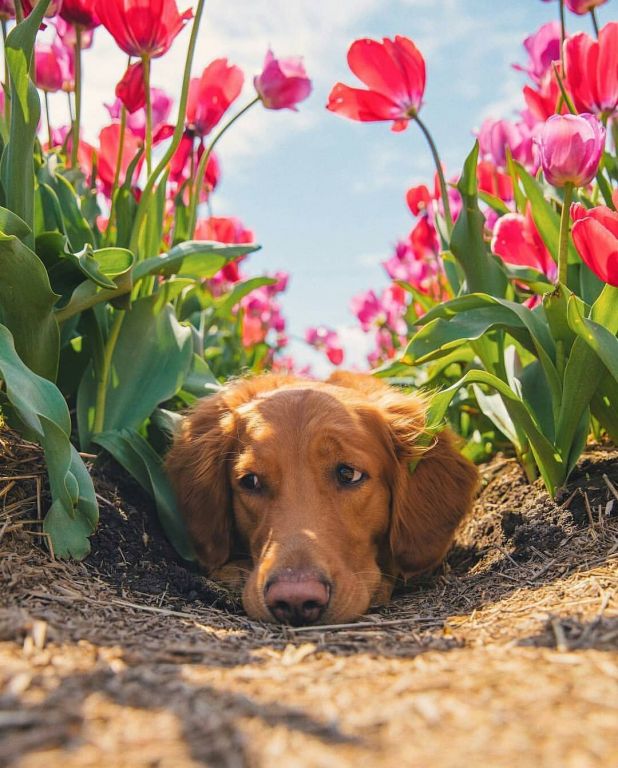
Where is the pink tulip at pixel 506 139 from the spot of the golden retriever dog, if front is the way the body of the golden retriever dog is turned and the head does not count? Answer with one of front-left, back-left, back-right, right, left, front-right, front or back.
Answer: back-left

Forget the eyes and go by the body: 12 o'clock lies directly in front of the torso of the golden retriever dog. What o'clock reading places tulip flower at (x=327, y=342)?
The tulip flower is roughly at 6 o'clock from the golden retriever dog.

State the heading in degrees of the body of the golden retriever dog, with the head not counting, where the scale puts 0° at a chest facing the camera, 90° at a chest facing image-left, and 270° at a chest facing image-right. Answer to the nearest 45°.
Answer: approximately 0°
